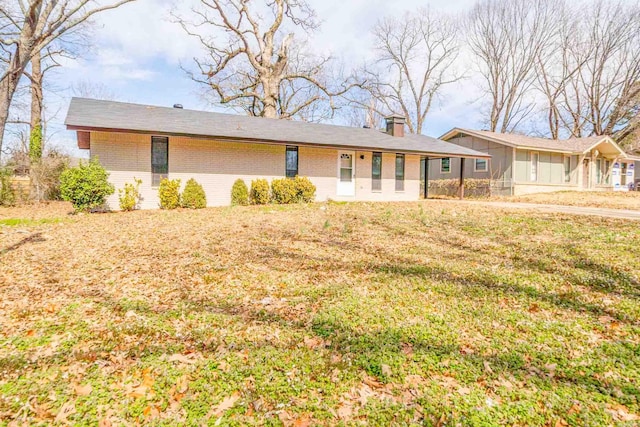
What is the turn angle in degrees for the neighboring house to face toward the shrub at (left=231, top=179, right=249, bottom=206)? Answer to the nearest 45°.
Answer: approximately 90° to its right

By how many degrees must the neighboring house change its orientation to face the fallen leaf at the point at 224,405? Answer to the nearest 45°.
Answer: approximately 45° to its right

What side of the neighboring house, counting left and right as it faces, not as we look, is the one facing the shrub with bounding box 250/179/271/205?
right

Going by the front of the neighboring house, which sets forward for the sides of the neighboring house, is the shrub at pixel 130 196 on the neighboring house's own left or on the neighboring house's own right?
on the neighboring house's own right

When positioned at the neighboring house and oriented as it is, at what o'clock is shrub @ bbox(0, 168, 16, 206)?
The shrub is roughly at 3 o'clock from the neighboring house.

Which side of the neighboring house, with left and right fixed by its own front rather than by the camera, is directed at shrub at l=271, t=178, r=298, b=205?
right

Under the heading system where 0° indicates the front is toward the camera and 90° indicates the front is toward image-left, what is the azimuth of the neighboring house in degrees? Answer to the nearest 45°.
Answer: approximately 315°

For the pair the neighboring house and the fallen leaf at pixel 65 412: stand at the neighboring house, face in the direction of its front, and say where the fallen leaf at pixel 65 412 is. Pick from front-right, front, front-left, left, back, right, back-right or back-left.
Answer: front-right

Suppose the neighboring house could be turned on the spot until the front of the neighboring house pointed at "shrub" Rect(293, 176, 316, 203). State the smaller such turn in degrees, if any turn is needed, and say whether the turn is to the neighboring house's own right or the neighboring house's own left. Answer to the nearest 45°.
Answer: approximately 90° to the neighboring house's own right

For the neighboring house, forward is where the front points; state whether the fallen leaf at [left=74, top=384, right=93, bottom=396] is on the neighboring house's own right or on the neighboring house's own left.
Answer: on the neighboring house's own right
